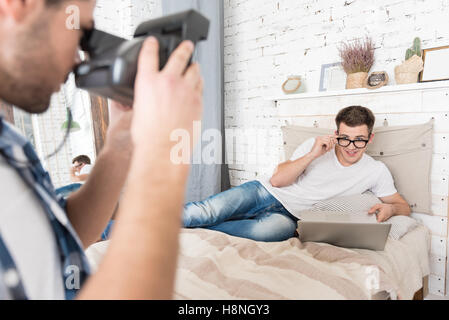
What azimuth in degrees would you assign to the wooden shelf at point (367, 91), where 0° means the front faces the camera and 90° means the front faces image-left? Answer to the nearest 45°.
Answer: approximately 45°

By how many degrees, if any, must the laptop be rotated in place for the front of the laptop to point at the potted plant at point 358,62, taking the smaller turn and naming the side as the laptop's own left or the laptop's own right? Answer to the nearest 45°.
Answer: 0° — it already faces it

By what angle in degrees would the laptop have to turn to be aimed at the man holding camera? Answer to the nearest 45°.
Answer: approximately 180°

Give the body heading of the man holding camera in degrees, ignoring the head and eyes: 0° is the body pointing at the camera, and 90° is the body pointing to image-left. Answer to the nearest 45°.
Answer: approximately 270°

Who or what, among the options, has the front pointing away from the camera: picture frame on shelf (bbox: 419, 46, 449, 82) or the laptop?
the laptop

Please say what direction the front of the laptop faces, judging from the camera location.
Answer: facing away from the viewer

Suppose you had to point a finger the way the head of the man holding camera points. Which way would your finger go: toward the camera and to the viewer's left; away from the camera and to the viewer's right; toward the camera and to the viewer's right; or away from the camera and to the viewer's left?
away from the camera and to the viewer's right

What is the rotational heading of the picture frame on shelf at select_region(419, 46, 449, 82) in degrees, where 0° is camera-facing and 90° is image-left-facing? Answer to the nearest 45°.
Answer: approximately 45°

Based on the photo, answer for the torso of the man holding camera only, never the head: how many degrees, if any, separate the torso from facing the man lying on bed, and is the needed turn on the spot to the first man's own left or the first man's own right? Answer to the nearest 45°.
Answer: approximately 45° to the first man's own left

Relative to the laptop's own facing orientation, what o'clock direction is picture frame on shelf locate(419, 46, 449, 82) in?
The picture frame on shelf is roughly at 1 o'clock from the laptop.
